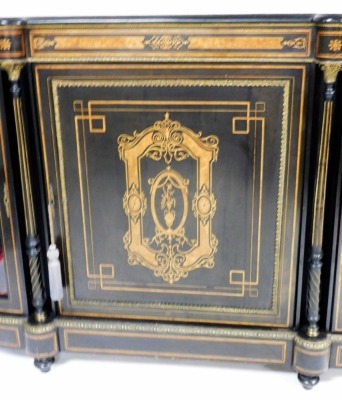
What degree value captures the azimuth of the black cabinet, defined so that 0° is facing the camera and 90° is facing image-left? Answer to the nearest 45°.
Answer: approximately 0°
